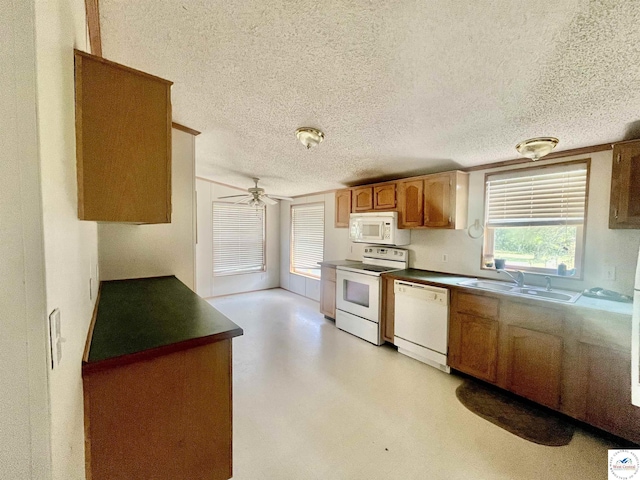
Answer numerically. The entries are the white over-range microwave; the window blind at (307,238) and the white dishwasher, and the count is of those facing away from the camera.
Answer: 0

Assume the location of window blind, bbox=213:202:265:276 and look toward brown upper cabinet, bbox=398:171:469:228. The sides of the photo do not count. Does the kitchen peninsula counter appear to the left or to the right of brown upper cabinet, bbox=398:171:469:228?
right

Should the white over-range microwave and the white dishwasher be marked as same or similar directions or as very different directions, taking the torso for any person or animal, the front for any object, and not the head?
same or similar directions

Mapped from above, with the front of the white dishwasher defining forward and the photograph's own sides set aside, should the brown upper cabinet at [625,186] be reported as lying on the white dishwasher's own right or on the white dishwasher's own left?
on the white dishwasher's own left

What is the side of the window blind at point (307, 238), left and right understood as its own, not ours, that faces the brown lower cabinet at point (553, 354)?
left

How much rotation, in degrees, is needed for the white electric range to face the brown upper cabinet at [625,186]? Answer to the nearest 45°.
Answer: approximately 90° to its left

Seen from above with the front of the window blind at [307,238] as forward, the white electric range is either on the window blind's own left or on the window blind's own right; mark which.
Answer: on the window blind's own left

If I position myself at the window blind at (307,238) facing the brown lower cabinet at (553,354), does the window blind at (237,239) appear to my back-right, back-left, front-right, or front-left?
back-right

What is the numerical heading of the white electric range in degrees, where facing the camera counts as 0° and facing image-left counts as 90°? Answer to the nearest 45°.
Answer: approximately 45°

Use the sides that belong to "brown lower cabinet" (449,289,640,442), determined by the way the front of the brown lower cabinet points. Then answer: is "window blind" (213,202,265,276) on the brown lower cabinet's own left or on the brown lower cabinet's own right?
on the brown lower cabinet's own right

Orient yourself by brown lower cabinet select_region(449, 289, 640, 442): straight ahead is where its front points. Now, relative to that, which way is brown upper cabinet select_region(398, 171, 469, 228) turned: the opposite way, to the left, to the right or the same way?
the same way

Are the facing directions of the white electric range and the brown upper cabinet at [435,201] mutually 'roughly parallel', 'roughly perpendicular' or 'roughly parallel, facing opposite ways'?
roughly parallel

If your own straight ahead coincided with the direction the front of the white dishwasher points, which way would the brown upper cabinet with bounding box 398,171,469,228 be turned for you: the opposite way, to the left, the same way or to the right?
the same way

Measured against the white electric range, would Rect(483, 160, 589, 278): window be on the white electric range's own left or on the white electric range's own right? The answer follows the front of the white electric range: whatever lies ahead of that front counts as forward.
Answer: on the white electric range's own left

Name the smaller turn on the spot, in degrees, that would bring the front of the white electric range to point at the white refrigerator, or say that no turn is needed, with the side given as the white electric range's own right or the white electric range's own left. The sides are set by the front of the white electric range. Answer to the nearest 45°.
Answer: approximately 90° to the white electric range's own left

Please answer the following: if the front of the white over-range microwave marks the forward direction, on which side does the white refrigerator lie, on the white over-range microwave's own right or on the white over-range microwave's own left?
on the white over-range microwave's own left

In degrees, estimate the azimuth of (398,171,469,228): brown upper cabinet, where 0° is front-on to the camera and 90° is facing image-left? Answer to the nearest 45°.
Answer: approximately 45°

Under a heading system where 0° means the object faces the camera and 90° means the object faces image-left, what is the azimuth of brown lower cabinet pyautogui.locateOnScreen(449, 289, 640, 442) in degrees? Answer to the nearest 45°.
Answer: approximately 45°

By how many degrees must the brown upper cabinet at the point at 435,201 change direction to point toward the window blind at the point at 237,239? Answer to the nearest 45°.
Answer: approximately 45° to its right
